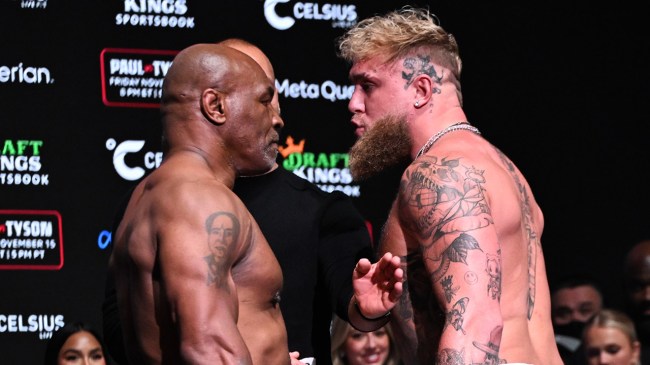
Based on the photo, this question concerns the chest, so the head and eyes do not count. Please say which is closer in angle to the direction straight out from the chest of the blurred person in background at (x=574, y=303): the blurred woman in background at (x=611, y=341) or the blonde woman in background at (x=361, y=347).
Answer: the blurred woman in background

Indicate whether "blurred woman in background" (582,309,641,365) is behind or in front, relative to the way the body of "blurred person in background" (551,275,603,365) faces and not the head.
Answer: in front

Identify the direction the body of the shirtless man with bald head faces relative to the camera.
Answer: to the viewer's right

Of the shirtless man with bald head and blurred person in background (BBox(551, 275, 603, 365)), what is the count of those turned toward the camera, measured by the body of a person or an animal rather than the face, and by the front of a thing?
1

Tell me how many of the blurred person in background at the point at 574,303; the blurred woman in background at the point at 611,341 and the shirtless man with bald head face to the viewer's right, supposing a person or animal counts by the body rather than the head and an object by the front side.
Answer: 1

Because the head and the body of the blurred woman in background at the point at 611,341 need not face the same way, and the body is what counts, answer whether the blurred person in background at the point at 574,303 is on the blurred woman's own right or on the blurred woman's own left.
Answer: on the blurred woman's own right

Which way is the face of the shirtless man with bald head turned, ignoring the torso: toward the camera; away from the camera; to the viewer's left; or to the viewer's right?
to the viewer's right

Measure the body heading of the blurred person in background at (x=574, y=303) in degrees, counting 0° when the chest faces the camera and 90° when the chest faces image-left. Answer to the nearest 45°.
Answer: approximately 0°

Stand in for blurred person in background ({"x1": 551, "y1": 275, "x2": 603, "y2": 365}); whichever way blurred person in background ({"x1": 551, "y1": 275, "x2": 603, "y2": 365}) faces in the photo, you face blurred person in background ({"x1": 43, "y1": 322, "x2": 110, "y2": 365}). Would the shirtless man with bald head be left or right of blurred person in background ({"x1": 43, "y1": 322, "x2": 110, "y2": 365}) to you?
left
